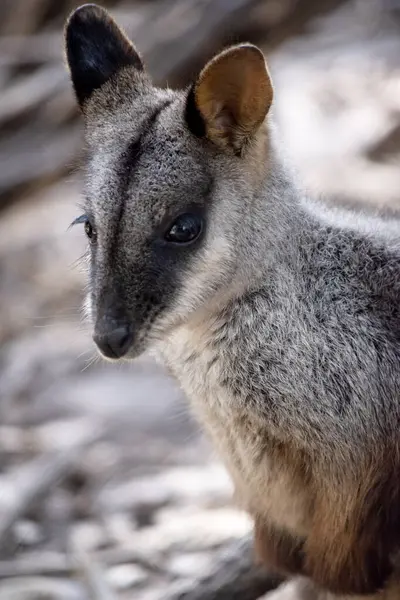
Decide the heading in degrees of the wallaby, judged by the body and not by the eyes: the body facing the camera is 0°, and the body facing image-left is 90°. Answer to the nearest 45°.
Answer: approximately 45°

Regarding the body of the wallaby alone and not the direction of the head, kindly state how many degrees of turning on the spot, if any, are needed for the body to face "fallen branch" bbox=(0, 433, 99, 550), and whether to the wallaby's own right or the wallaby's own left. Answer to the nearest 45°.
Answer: approximately 90° to the wallaby's own right
